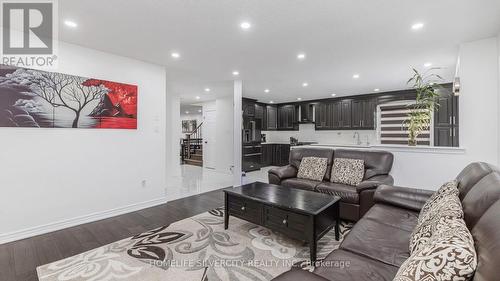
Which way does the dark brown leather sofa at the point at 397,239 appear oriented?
to the viewer's left

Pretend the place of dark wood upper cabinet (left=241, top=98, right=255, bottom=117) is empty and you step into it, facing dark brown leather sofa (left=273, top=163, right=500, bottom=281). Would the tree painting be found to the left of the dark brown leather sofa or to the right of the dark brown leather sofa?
right

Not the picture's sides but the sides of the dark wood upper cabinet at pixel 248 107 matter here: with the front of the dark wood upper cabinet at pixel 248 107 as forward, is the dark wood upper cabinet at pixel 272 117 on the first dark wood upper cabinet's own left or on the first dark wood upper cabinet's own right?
on the first dark wood upper cabinet's own left

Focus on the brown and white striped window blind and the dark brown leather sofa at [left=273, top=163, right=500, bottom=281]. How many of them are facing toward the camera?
1

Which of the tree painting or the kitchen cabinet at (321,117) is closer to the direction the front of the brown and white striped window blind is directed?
the tree painting

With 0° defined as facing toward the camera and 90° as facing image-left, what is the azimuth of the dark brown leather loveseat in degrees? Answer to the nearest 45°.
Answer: approximately 45°

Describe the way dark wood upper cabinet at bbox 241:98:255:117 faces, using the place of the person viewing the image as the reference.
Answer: facing the viewer and to the right of the viewer
